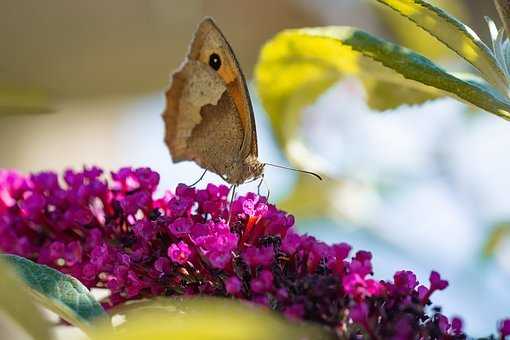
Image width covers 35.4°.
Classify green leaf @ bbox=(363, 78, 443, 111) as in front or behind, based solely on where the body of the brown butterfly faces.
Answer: in front

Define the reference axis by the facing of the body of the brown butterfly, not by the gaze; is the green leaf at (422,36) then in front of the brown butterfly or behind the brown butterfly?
in front

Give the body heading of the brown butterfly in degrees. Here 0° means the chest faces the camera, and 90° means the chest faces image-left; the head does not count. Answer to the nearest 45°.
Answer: approximately 270°

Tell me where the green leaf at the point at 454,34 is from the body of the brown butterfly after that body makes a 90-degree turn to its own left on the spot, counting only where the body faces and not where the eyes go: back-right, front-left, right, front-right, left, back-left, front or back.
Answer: back-right
